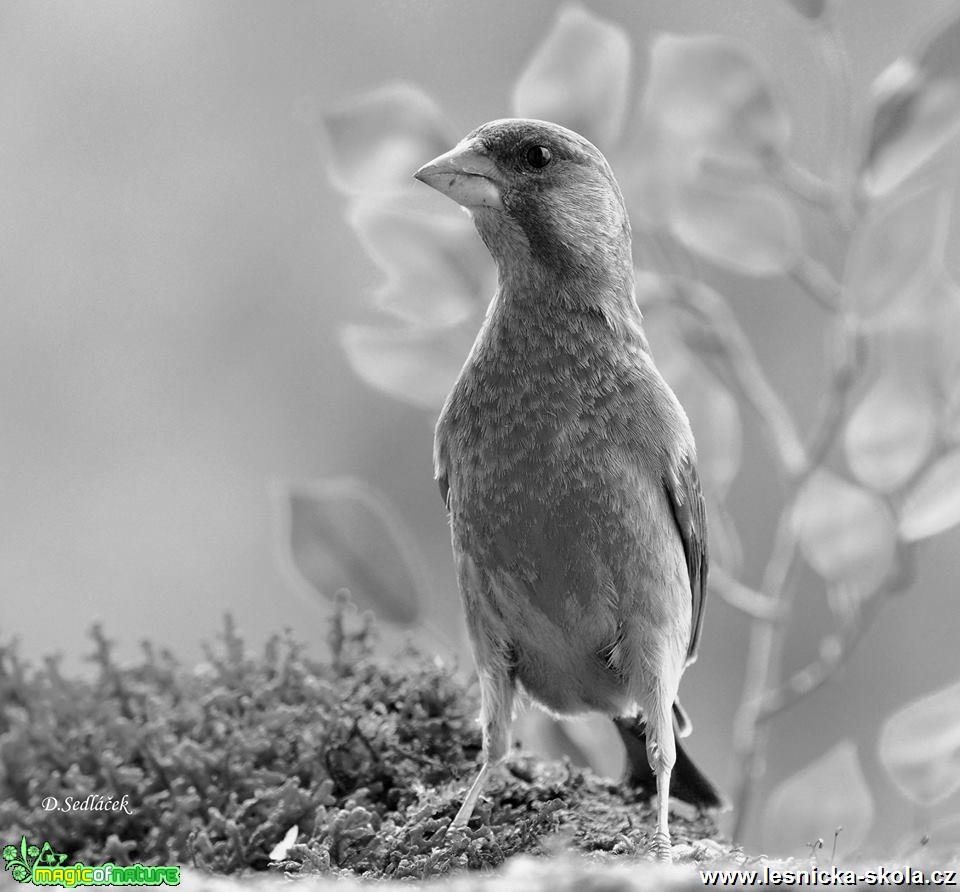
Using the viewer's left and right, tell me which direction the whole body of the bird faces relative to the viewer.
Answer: facing the viewer and to the left of the viewer
